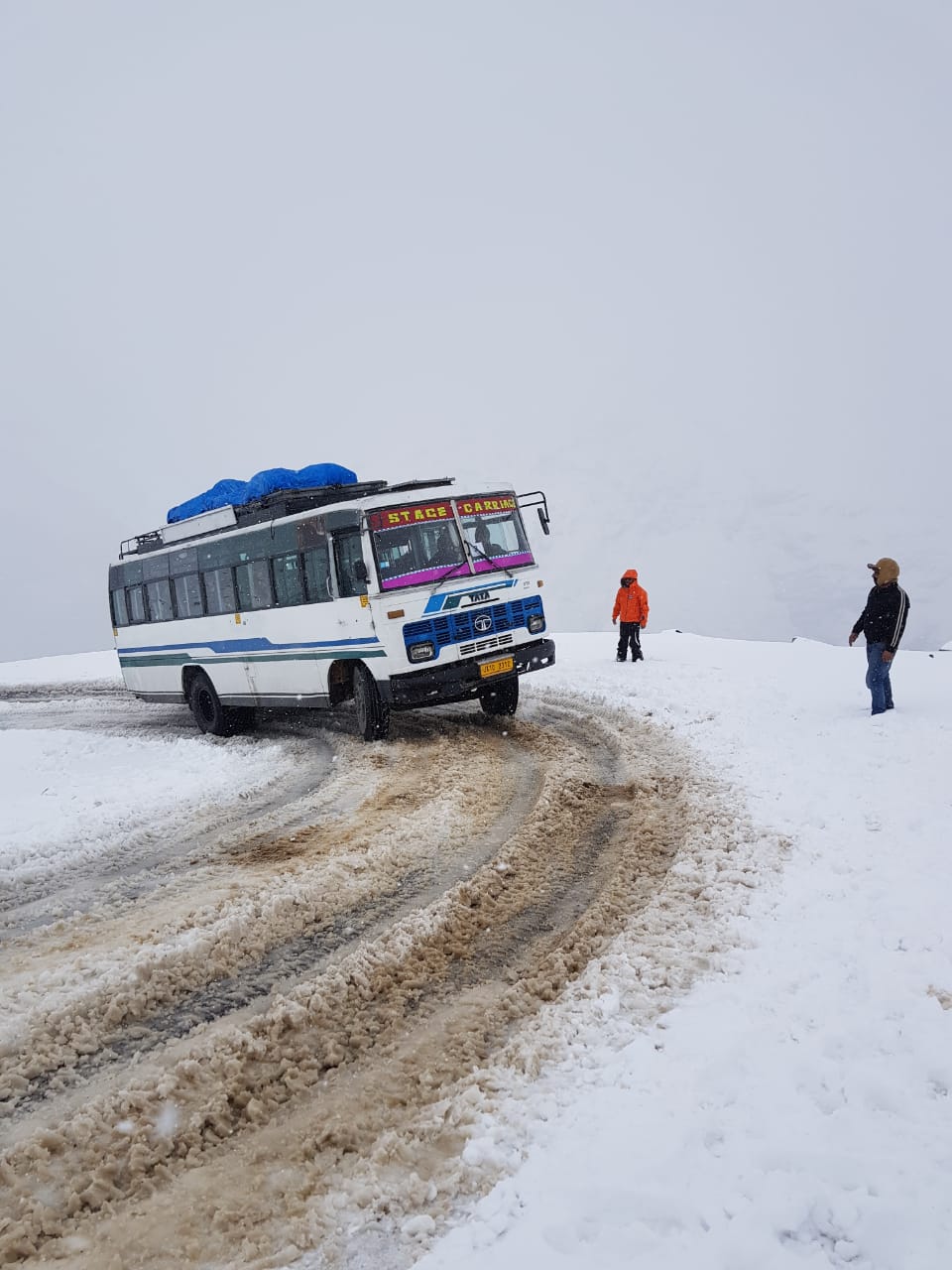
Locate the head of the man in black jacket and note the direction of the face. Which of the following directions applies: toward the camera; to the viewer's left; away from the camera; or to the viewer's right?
to the viewer's left

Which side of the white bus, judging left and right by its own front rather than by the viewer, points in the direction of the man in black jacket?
front

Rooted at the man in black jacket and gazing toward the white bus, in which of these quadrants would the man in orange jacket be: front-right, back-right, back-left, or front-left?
front-right

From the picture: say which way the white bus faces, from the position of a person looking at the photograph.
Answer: facing the viewer and to the right of the viewer

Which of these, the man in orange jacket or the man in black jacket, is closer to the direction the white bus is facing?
the man in black jacket

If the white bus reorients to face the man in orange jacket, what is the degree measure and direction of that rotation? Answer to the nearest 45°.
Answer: approximately 90° to its left
